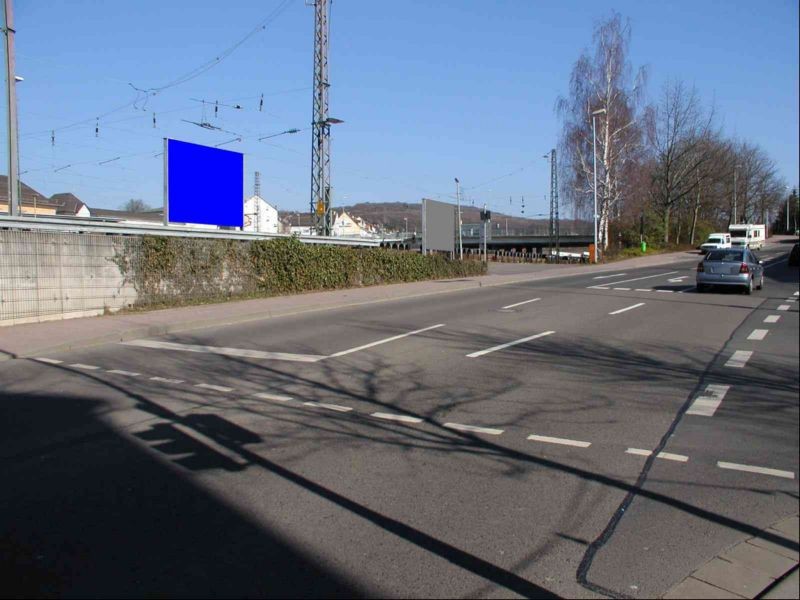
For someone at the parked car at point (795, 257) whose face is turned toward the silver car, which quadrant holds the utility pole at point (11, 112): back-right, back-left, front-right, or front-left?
front-right

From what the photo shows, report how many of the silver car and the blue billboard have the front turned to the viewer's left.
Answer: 0

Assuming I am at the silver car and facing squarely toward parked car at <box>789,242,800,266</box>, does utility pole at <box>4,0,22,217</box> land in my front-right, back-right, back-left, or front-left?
back-left

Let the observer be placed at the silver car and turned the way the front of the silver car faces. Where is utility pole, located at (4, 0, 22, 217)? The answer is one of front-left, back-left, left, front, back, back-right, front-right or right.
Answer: back

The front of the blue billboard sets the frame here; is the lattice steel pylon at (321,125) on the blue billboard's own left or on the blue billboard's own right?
on the blue billboard's own left

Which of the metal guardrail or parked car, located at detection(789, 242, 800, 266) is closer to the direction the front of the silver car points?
the parked car

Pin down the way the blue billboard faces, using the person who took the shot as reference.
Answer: facing the viewer and to the right of the viewer

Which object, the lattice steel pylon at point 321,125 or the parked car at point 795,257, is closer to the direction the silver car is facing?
the parked car

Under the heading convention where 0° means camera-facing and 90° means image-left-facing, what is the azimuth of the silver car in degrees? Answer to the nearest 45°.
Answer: approximately 225°

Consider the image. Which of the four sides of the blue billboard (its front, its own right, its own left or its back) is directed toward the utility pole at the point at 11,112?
right
